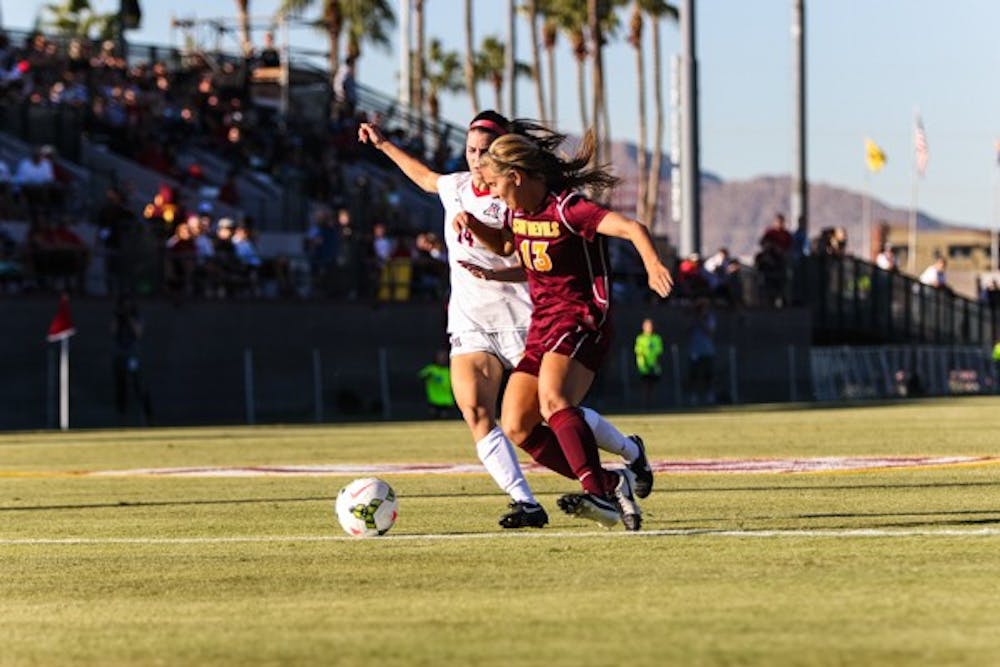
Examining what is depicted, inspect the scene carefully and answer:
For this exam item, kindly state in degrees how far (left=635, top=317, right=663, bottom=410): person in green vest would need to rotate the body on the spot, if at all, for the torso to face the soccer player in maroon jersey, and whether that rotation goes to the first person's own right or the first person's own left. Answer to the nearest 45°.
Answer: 0° — they already face them

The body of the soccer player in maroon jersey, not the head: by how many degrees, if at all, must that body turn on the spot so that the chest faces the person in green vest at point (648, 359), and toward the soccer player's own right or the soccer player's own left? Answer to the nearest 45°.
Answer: approximately 135° to the soccer player's own right

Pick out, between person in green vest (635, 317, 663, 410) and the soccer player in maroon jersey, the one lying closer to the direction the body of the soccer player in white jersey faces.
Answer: the soccer player in maroon jersey

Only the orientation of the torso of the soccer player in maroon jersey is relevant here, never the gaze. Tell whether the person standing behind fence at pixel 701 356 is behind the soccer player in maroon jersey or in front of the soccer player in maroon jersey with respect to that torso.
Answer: behind

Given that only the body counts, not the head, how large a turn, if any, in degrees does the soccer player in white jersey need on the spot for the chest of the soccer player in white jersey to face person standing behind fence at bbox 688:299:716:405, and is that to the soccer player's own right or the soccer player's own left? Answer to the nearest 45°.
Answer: approximately 135° to the soccer player's own right

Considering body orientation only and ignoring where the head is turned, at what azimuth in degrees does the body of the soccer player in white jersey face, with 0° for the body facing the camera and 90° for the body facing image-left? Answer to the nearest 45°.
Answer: approximately 45°

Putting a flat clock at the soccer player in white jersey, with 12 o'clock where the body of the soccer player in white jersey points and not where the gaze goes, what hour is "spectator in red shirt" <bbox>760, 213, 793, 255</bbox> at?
The spectator in red shirt is roughly at 5 o'clock from the soccer player in white jersey.

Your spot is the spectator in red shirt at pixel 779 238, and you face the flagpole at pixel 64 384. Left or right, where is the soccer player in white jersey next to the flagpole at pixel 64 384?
left

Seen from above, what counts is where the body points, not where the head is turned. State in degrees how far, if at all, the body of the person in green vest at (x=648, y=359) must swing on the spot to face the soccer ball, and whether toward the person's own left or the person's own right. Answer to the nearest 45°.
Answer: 0° — they already face it

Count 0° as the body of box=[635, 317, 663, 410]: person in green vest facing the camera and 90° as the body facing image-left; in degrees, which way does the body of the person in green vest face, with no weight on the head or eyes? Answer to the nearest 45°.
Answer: approximately 0°

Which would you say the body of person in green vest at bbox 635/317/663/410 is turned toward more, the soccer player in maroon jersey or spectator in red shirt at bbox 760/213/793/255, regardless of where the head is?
the soccer player in maroon jersey
